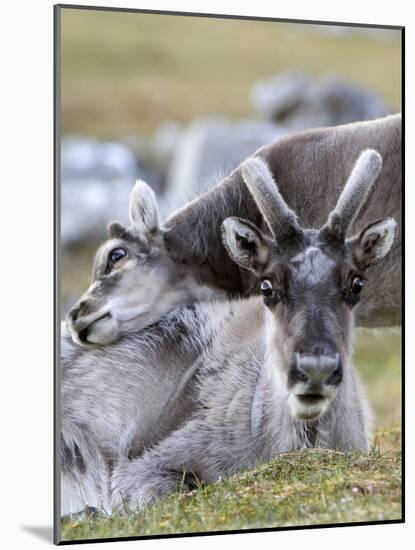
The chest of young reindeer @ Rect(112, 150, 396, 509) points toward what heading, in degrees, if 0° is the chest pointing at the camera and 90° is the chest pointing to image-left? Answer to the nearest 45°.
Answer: approximately 315°

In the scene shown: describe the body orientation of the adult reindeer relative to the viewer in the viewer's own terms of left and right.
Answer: facing to the left of the viewer
